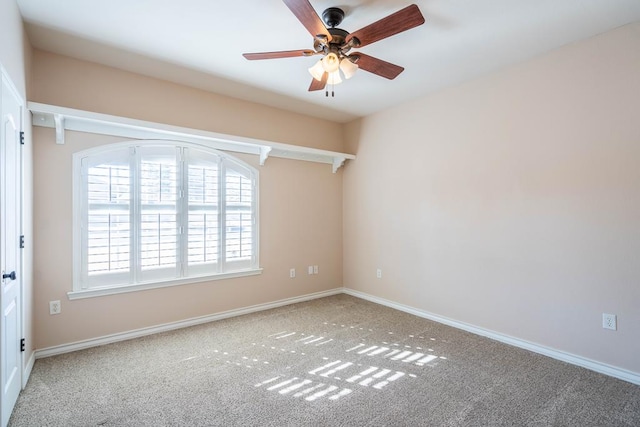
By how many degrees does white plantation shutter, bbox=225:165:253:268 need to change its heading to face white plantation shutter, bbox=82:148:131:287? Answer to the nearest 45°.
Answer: approximately 90° to its right

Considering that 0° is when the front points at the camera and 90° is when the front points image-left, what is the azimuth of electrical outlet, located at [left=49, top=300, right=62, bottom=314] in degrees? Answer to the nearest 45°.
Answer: approximately 0°

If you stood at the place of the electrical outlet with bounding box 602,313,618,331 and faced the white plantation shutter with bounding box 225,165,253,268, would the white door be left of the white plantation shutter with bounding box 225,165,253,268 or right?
left

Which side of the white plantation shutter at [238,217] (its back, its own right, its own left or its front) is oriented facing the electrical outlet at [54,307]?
right

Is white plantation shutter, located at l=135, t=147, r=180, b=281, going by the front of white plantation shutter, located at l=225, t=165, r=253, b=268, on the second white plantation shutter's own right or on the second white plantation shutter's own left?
on the second white plantation shutter's own right

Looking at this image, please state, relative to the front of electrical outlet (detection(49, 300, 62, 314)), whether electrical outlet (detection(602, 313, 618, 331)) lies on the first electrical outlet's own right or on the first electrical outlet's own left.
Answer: on the first electrical outlet's own left

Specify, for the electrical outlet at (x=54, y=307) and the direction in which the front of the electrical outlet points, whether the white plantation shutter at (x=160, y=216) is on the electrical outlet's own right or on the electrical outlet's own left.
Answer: on the electrical outlet's own left

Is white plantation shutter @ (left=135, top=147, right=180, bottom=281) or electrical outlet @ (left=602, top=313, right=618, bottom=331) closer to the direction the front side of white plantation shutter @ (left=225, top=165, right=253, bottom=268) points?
the electrical outlet

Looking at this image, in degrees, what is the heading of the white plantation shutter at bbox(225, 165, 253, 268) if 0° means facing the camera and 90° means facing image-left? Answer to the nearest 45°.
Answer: approximately 315°

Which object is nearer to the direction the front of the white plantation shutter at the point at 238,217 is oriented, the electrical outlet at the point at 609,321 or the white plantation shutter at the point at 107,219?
the electrical outlet

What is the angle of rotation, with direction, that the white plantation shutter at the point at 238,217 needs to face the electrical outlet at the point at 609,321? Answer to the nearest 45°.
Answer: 0° — it already faces it
